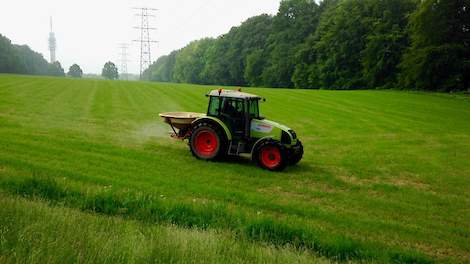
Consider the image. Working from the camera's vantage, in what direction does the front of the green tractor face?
facing the viewer and to the right of the viewer

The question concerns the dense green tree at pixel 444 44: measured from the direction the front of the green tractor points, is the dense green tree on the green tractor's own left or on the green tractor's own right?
on the green tractor's own left
